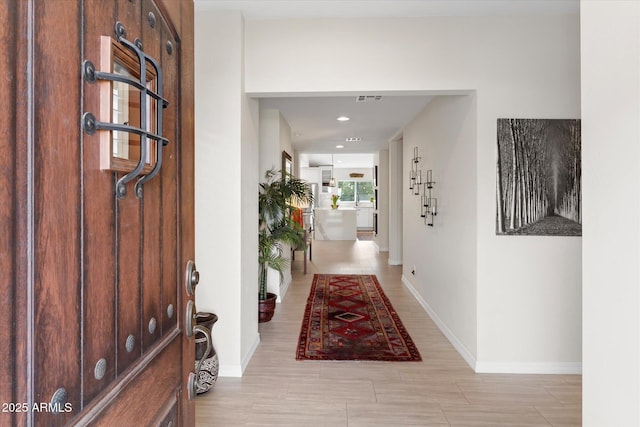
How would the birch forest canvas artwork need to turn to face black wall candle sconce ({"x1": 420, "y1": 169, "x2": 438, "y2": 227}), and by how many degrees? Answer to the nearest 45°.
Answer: approximately 135° to its right

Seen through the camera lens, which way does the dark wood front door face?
facing the viewer and to the right of the viewer

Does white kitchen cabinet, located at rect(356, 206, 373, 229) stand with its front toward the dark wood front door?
yes

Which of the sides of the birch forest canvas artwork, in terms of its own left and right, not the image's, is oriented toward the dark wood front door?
front

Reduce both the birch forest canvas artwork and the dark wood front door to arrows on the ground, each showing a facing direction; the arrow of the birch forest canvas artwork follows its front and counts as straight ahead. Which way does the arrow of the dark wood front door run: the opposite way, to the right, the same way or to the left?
to the left

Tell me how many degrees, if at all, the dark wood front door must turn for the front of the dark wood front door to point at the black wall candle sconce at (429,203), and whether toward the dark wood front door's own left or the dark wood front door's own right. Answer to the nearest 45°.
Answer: approximately 90° to the dark wood front door's own left

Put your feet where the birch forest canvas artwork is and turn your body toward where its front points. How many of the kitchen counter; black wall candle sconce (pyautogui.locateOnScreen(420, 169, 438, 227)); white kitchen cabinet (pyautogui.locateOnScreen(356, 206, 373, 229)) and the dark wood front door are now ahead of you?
1

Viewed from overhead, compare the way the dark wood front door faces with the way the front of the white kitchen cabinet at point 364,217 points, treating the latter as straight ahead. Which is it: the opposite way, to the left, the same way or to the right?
to the left

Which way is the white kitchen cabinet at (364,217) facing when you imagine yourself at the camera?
facing the viewer

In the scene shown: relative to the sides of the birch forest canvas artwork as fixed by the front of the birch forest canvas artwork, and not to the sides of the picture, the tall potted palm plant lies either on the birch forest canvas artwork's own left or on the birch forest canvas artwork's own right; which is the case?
on the birch forest canvas artwork's own right

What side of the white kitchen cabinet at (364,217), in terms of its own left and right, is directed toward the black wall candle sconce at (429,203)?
front

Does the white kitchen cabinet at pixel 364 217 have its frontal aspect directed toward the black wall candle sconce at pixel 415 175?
yes
